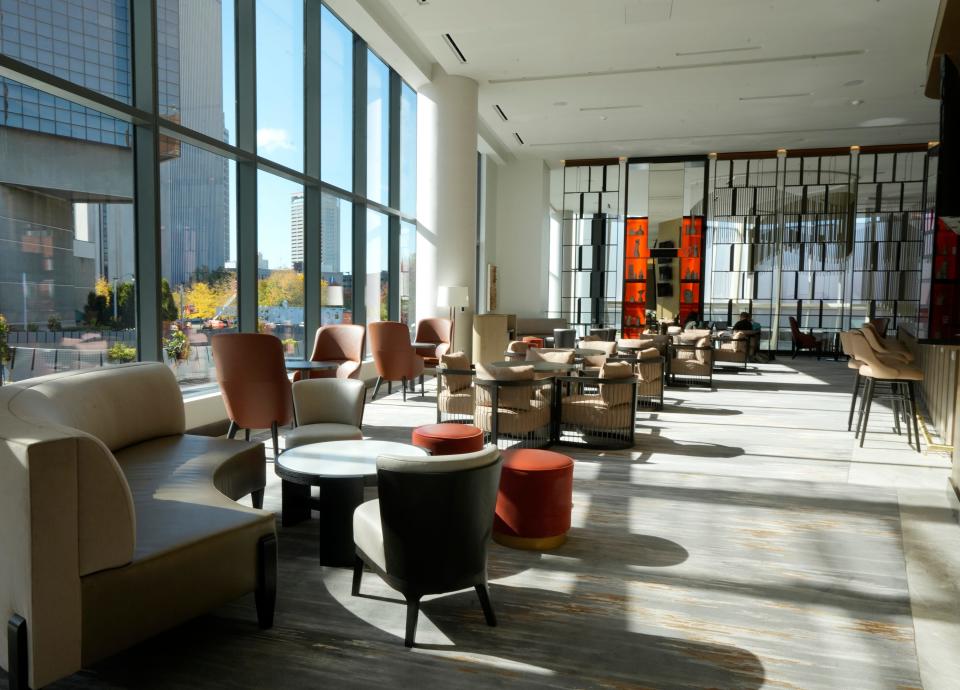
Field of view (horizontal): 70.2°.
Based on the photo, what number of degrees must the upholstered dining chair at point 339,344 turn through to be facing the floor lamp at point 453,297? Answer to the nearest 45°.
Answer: approximately 180°

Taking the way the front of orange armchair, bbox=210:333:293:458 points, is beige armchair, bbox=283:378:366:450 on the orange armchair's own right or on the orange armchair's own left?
on the orange armchair's own right

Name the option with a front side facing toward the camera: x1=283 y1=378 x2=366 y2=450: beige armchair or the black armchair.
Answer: the beige armchair

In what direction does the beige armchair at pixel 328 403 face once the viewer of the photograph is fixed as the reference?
facing the viewer

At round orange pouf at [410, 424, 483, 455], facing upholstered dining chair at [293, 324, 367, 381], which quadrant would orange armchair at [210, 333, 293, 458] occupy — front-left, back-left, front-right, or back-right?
front-left

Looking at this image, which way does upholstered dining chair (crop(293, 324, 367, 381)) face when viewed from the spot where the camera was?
facing the viewer and to the left of the viewer

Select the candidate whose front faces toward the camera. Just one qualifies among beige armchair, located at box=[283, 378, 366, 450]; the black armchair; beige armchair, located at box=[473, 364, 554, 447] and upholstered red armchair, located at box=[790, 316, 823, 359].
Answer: beige armchair, located at box=[283, 378, 366, 450]

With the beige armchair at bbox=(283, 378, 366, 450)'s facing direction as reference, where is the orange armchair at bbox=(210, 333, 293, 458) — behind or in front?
behind

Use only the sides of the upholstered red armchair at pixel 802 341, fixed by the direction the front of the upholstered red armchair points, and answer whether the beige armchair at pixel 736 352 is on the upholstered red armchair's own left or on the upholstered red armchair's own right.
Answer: on the upholstered red armchair's own right

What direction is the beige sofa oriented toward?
to the viewer's right

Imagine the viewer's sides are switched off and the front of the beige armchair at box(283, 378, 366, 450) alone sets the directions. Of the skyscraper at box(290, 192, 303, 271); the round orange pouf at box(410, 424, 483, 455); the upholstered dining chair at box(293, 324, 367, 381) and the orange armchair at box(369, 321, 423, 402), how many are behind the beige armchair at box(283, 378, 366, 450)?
3

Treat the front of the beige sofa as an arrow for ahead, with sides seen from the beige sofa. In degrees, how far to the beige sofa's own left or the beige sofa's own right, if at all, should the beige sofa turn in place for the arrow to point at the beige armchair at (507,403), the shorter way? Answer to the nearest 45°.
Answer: approximately 45° to the beige sofa's own left
